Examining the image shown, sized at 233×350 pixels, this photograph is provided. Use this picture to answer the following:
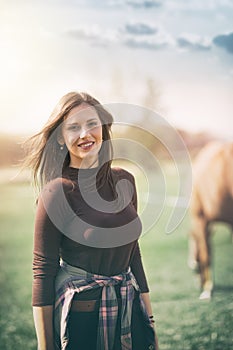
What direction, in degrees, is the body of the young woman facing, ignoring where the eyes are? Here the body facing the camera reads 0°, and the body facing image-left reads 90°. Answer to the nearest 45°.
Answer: approximately 315°

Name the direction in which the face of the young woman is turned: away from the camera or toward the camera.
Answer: toward the camera

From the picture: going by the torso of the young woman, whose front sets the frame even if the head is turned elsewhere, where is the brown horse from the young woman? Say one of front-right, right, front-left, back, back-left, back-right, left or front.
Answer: left
